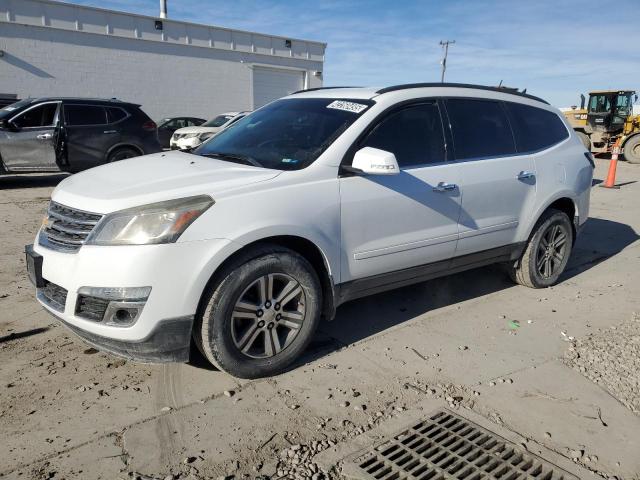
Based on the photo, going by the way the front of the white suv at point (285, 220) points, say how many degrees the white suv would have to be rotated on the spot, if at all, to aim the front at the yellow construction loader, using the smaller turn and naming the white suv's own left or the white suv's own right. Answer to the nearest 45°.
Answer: approximately 180°

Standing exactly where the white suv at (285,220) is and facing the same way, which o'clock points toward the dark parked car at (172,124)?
The dark parked car is roughly at 4 o'clock from the white suv.

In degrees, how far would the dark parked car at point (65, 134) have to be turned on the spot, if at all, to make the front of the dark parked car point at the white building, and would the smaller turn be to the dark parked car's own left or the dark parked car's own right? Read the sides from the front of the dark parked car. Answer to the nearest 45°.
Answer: approximately 90° to the dark parked car's own right

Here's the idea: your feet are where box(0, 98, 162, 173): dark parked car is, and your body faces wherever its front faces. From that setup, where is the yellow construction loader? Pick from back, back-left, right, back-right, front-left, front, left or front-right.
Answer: back

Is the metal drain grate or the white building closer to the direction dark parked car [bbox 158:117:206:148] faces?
the metal drain grate

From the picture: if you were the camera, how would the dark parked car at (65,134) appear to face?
facing to the left of the viewer

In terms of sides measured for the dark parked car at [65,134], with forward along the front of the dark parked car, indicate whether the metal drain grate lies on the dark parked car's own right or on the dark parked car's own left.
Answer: on the dark parked car's own left
